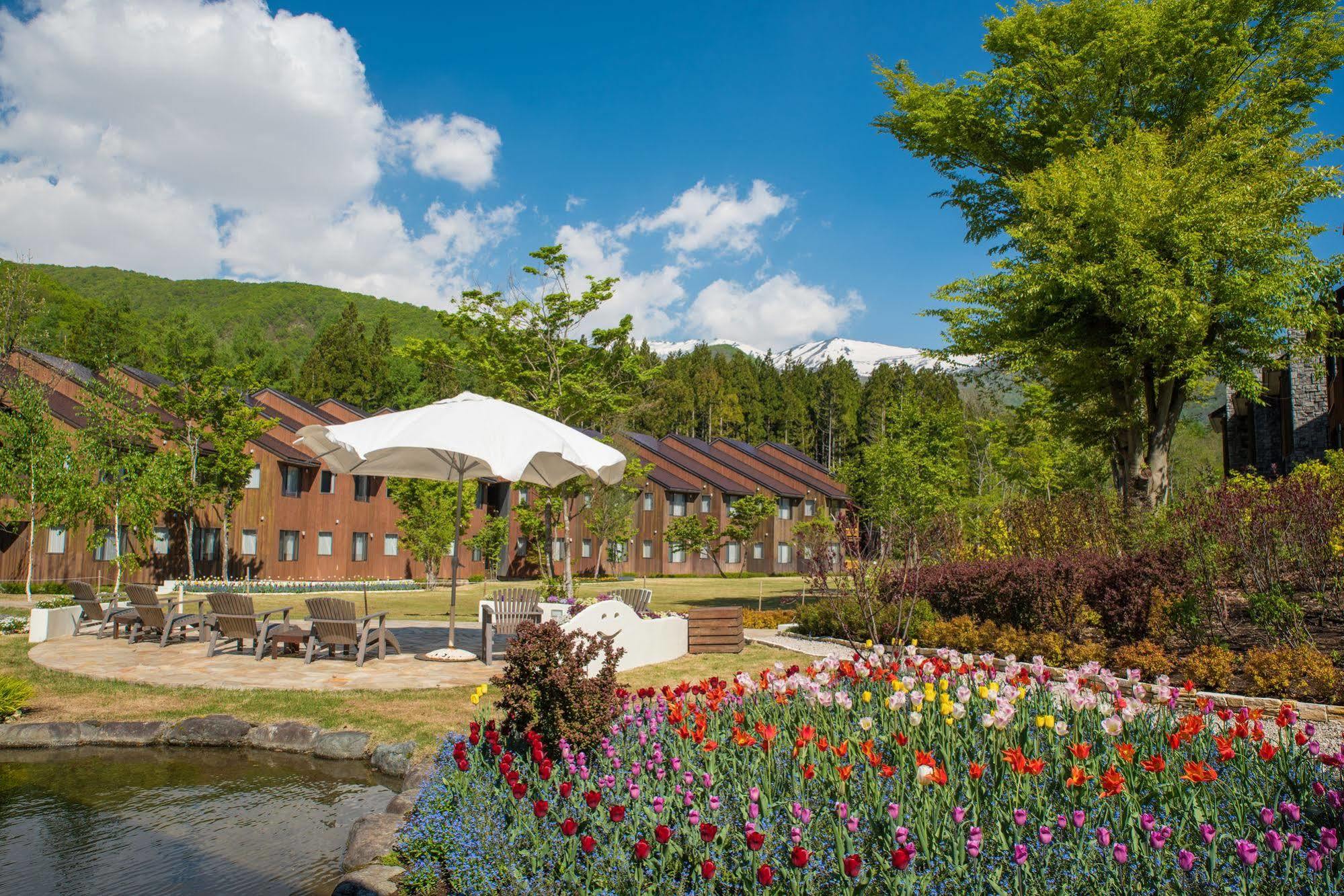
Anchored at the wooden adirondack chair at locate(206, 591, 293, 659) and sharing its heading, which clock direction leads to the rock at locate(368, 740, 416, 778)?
The rock is roughly at 4 o'clock from the wooden adirondack chair.

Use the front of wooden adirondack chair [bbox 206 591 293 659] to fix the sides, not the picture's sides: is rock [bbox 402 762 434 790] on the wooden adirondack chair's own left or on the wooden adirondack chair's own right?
on the wooden adirondack chair's own right

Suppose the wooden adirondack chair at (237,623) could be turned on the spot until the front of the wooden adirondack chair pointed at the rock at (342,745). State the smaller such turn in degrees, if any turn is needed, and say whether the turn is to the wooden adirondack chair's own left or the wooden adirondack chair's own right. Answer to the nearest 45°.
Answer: approximately 135° to the wooden adirondack chair's own right

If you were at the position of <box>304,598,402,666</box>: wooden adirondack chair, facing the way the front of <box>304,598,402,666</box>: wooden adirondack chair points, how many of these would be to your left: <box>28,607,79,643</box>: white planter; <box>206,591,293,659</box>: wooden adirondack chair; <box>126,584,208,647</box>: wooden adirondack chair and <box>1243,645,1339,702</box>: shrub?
3

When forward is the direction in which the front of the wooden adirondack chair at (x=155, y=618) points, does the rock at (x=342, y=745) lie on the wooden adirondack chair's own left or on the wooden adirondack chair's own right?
on the wooden adirondack chair's own right

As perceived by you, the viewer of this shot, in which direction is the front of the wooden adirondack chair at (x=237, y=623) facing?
facing away from the viewer and to the right of the viewer

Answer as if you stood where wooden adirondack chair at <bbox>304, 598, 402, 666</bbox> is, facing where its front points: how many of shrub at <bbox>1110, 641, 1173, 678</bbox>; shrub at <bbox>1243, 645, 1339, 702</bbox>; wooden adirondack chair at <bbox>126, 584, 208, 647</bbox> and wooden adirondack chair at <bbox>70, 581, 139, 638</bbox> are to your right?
2
